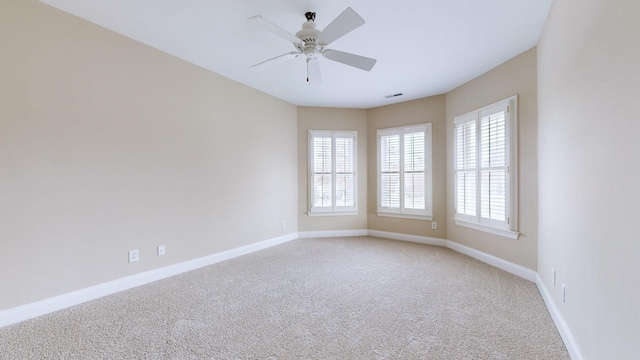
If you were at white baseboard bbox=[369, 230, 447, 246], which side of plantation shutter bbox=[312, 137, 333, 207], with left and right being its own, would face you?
left

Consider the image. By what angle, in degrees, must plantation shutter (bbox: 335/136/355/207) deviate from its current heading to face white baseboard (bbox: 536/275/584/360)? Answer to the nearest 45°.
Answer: approximately 45° to its left

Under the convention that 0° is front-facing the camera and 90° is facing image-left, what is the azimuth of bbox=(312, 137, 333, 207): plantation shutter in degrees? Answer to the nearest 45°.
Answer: approximately 0°

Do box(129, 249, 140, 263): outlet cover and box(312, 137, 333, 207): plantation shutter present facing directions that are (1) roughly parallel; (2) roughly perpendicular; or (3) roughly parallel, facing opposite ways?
roughly perpendicular

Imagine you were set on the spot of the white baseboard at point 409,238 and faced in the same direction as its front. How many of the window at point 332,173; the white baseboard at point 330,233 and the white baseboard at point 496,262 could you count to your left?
1

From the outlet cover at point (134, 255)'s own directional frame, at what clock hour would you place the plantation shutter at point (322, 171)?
The plantation shutter is roughly at 10 o'clock from the outlet cover.

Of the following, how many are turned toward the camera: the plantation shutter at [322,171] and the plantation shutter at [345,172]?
2

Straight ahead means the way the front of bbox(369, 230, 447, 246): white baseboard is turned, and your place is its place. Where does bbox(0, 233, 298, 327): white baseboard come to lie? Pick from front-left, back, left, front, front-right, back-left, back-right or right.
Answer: front

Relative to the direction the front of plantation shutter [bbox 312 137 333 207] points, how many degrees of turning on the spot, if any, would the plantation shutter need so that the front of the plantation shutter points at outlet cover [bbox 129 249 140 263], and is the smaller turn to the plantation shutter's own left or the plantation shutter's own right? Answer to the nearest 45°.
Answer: approximately 45° to the plantation shutter's own right

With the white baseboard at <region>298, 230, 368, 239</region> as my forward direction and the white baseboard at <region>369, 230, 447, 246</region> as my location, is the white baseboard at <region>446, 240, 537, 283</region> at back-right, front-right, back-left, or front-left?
back-left

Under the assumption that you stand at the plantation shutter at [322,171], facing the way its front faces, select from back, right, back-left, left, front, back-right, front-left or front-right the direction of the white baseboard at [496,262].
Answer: front-left

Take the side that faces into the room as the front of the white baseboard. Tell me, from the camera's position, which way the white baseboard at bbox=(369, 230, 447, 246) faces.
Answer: facing the viewer and to the left of the viewer

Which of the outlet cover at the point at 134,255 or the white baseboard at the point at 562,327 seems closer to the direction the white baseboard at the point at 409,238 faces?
the outlet cover
